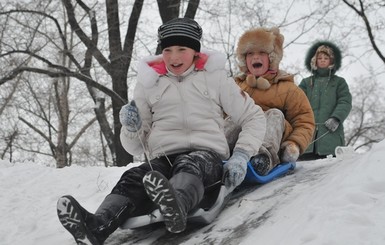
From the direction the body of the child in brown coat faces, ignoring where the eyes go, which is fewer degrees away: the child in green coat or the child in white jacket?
the child in white jacket

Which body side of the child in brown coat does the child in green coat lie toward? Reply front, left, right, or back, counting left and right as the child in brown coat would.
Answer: back

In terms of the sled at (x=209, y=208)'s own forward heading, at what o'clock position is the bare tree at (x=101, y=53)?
The bare tree is roughly at 4 o'clock from the sled.

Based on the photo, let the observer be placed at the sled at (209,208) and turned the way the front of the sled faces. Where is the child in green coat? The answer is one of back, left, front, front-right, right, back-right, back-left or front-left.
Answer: back

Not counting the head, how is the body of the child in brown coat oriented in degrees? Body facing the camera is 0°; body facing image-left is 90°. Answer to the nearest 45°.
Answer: approximately 45°

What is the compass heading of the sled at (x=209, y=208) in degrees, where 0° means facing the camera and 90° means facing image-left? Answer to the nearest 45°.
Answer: approximately 45°
